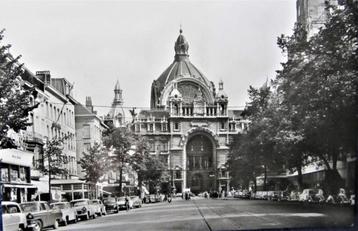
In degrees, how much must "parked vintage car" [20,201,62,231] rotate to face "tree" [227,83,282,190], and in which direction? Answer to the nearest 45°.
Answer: approximately 180°

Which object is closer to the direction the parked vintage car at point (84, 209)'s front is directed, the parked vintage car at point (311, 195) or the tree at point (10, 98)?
the tree

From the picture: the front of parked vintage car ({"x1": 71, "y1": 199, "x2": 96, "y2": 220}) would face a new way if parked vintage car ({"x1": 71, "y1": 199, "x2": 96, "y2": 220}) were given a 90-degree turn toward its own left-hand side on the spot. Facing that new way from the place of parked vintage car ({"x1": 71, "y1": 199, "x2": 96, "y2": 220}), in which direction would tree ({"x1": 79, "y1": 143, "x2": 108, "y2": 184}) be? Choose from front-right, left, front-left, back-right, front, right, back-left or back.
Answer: back-left

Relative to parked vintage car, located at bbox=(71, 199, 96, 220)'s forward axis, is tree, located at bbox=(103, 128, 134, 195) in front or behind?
behind

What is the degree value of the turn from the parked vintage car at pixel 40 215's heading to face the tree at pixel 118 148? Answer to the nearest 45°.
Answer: approximately 135° to its right

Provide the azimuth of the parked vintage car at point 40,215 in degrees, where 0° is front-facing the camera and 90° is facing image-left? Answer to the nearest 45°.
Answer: approximately 45°

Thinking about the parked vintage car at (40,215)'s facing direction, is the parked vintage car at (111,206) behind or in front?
behind

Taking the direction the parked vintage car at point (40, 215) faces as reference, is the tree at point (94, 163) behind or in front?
behind

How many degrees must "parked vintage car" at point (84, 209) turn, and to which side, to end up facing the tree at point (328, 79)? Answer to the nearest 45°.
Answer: approximately 90° to its left

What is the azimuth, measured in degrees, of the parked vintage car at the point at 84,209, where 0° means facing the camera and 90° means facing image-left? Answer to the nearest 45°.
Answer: approximately 45°
